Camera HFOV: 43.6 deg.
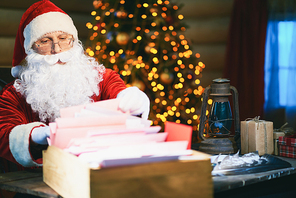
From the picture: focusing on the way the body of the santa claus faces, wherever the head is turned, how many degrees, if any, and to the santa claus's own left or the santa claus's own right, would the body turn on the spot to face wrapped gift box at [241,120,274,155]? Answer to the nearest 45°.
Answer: approximately 45° to the santa claus's own left

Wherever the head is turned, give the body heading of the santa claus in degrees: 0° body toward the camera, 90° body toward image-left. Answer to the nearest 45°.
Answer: approximately 315°

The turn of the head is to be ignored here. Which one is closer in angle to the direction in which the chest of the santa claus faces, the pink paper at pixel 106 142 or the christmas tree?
the pink paper

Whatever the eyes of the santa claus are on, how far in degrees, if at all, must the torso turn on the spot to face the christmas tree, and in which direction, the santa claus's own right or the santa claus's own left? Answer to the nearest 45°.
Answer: approximately 90° to the santa claus's own left

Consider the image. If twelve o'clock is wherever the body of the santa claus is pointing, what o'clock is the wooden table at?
The wooden table is roughly at 12 o'clock from the santa claus.

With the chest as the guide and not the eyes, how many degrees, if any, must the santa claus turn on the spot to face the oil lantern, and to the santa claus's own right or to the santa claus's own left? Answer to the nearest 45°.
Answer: approximately 45° to the santa claus's own left
